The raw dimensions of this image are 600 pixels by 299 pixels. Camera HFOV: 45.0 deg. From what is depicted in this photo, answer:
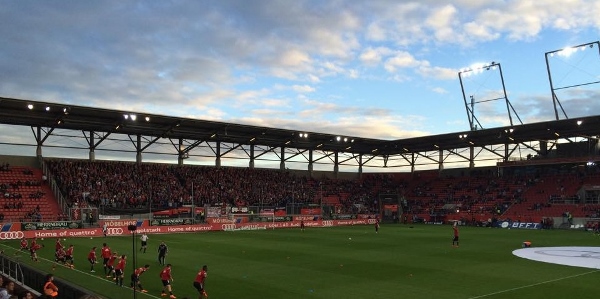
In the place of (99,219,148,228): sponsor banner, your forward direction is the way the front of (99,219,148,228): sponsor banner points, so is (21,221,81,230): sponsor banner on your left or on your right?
on your right

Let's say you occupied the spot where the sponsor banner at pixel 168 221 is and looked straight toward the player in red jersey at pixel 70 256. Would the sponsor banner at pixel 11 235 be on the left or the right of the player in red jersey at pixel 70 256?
right

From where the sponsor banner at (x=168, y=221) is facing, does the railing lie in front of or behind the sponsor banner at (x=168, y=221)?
in front

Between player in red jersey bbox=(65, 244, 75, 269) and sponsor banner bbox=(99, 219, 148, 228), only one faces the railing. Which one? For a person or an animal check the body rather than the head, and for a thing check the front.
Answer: the sponsor banner

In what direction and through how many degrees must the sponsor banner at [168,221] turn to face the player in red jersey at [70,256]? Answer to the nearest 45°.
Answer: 0° — it already faces them

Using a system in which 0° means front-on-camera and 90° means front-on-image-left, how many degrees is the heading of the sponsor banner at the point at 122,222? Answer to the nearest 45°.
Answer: approximately 0°
